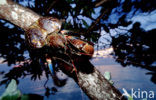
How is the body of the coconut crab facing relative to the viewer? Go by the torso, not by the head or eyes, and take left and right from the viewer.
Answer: facing the viewer and to the right of the viewer
